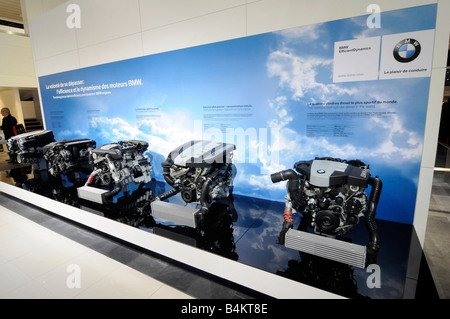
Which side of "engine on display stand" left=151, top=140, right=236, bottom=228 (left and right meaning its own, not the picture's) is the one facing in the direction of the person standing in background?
right

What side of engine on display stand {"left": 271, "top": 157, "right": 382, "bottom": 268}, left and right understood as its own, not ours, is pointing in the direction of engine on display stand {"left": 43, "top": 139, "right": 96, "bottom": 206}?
right

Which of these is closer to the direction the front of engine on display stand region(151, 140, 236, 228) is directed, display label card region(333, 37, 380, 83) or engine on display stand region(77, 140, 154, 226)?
the engine on display stand

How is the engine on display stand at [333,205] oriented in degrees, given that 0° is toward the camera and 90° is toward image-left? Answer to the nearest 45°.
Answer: approximately 0°

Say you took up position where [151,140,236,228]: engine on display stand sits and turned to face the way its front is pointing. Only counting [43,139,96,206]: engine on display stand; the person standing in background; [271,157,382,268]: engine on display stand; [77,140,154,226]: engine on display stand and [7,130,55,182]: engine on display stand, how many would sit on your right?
4

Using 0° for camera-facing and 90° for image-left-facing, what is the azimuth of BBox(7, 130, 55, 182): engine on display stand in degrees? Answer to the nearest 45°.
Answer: approximately 45°

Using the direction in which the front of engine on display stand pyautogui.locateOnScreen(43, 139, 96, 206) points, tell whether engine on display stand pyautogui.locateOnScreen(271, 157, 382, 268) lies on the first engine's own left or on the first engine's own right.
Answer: on the first engine's own left

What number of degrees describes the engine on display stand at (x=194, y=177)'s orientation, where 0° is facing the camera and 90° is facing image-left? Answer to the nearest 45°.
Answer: approximately 45°
